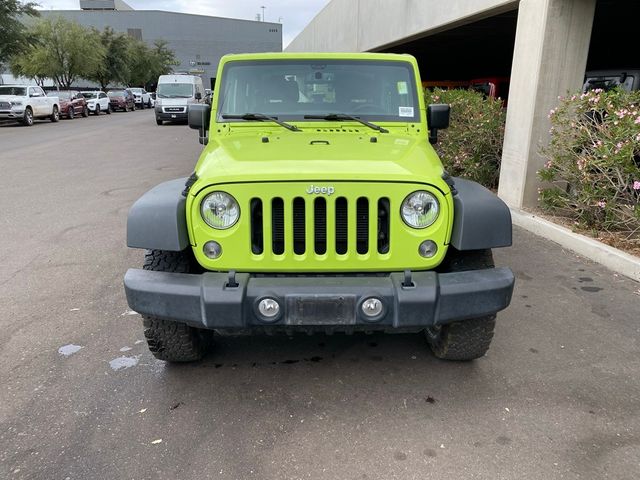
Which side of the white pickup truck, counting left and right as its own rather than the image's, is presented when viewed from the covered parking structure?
left

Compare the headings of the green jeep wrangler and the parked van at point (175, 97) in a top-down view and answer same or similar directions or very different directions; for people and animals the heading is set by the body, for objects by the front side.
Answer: same or similar directions

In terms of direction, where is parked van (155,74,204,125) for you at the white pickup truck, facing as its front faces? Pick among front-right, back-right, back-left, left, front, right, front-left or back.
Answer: back-left

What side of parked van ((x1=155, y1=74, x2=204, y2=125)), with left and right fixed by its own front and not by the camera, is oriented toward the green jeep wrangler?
front

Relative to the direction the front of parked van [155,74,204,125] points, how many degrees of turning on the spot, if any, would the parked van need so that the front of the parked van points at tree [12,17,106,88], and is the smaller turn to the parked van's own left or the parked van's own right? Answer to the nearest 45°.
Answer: approximately 135° to the parked van's own right

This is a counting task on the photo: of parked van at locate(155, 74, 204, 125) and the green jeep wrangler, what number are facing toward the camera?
2

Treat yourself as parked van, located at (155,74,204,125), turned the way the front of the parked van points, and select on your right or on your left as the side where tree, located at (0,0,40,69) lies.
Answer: on your right

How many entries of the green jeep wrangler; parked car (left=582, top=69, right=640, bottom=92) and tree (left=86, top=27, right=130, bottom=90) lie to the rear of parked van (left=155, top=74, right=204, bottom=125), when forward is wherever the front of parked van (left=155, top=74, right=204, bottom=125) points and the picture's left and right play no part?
1

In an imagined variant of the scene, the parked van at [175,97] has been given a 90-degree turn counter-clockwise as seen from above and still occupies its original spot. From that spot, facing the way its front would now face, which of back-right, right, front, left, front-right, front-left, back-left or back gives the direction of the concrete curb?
right

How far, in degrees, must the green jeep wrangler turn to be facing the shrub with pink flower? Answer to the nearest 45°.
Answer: approximately 135° to its left

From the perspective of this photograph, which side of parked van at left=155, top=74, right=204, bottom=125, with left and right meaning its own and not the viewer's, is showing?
front

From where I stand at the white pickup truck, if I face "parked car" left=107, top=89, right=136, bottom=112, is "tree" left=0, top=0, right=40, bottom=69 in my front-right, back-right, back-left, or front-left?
front-left

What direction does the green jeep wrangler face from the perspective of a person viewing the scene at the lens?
facing the viewer

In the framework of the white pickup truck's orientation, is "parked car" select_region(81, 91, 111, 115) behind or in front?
behind

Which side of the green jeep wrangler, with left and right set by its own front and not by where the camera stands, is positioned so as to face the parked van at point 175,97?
back
